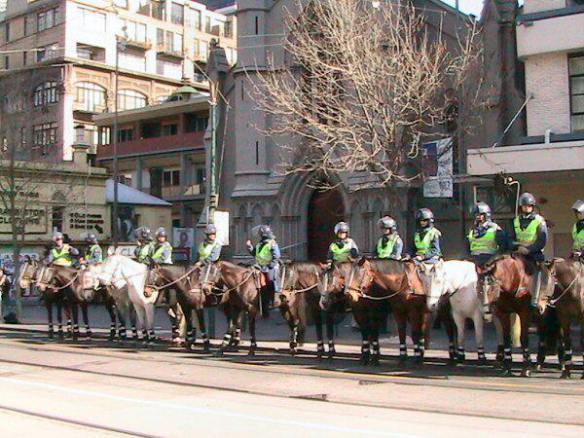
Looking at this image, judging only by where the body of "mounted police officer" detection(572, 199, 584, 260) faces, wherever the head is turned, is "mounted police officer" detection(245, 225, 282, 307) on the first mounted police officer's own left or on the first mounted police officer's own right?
on the first mounted police officer's own right

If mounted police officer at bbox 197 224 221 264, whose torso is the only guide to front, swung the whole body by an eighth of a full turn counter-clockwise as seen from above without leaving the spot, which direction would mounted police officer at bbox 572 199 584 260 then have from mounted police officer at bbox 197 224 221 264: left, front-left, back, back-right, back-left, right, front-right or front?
front-left

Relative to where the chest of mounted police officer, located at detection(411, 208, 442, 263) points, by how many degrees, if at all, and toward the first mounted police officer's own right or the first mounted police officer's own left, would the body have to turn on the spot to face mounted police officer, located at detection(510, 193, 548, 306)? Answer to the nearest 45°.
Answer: approximately 90° to the first mounted police officer's own left

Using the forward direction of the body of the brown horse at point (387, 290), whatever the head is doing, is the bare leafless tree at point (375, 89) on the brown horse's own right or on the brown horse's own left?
on the brown horse's own right

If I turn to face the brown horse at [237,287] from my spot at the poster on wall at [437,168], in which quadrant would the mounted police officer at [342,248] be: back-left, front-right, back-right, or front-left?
front-left

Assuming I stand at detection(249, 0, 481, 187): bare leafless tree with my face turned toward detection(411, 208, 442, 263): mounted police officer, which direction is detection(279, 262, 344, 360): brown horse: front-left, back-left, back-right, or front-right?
front-right

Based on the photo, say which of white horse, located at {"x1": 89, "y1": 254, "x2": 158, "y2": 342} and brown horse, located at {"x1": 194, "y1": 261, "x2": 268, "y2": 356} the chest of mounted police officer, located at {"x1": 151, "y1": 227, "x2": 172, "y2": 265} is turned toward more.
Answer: the white horse

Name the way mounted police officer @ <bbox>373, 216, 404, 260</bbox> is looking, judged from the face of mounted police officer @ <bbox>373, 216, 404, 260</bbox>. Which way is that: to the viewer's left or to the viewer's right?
to the viewer's left

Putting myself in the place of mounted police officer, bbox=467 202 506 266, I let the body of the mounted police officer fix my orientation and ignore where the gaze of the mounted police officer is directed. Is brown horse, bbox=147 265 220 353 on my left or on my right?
on my right

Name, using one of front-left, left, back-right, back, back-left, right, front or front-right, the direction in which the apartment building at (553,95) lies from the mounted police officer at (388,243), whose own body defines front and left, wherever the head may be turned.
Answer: back

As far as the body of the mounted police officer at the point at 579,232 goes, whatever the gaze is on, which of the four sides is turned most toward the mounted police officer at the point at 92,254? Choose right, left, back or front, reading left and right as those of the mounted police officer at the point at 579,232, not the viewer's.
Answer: right

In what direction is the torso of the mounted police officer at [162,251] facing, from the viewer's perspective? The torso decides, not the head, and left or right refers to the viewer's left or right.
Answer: facing the viewer and to the left of the viewer
